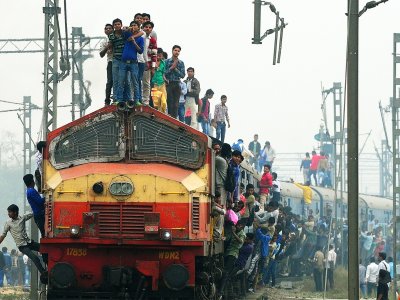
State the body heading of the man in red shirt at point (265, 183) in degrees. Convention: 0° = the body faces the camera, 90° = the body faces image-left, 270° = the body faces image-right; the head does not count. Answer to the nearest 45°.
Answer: approximately 45°

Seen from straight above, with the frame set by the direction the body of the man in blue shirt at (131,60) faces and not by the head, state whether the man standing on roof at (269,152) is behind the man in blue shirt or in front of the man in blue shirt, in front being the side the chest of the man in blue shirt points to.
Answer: behind
